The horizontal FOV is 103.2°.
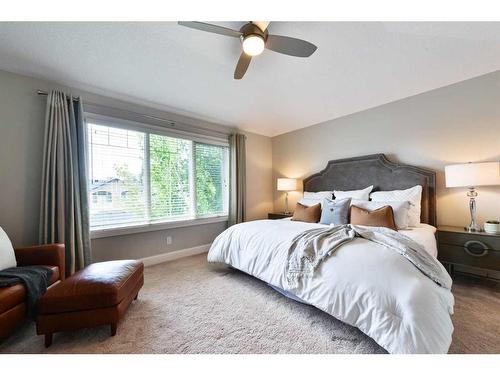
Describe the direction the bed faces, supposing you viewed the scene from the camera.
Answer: facing the viewer and to the left of the viewer

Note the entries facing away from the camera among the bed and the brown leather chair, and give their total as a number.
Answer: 0

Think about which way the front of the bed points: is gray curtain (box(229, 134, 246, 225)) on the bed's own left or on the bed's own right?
on the bed's own right

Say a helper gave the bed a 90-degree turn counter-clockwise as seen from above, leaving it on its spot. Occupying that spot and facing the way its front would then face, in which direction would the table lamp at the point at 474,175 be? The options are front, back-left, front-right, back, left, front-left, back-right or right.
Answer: left

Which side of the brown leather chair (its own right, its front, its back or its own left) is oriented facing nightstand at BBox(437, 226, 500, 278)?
front

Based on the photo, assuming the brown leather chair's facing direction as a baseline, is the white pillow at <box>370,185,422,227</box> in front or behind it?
in front

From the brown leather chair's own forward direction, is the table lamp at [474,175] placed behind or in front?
in front

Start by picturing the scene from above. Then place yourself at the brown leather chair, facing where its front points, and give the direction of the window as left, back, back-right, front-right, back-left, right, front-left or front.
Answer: left

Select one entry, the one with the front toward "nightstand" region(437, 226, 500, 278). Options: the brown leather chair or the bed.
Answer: the brown leather chair

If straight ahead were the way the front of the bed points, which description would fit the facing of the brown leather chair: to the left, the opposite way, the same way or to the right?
the opposite way

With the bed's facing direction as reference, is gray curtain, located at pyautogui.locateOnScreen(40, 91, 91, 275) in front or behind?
in front

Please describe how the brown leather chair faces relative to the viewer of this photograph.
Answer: facing the viewer and to the right of the viewer
